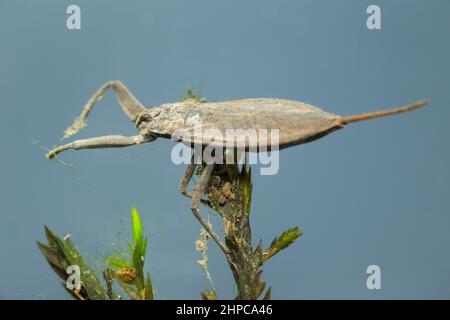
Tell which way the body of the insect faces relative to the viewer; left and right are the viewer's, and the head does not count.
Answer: facing to the left of the viewer
